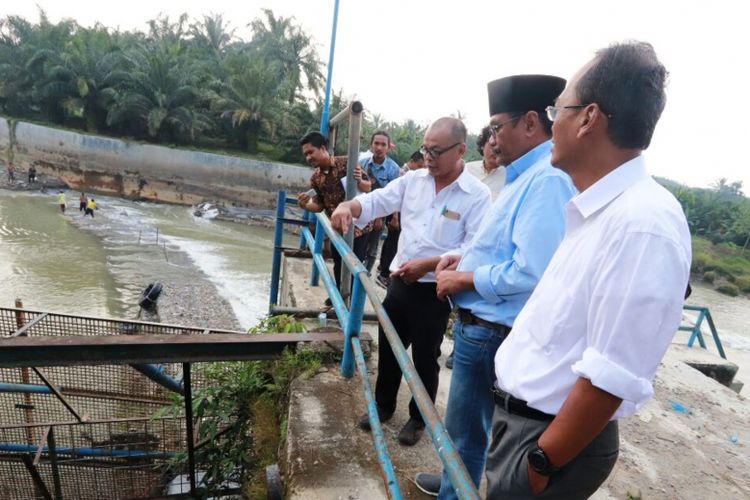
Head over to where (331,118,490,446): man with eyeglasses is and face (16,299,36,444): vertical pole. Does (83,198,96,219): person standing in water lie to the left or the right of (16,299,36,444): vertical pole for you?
right

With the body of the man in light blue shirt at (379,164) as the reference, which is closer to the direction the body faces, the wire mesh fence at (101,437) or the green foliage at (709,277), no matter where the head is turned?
the wire mesh fence

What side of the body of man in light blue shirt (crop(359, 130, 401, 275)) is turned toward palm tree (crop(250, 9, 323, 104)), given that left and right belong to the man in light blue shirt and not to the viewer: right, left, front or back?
back

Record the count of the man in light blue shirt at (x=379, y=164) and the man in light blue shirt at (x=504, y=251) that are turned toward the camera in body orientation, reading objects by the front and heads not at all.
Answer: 1

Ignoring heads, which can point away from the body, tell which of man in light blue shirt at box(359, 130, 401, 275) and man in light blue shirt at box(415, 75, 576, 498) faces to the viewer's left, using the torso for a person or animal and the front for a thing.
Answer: man in light blue shirt at box(415, 75, 576, 498)

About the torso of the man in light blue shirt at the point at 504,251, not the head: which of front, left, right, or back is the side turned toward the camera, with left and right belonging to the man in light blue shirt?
left

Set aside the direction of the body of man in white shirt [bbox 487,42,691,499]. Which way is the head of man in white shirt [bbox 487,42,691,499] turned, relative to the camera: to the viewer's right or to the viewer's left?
to the viewer's left

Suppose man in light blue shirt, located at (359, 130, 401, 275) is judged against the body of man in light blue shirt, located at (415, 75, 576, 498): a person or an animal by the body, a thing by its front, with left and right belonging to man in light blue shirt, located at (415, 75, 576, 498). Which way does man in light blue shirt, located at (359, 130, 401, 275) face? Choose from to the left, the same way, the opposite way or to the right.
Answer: to the left

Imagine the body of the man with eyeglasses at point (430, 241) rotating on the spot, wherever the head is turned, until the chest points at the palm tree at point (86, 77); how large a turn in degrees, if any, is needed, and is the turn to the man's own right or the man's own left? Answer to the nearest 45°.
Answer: approximately 90° to the man's own right

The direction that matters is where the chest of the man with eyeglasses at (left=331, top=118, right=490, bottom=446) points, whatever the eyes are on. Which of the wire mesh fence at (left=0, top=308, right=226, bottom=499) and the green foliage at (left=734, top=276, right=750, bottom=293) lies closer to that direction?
the wire mesh fence

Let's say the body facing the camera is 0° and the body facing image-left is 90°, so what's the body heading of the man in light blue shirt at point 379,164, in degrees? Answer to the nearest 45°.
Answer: approximately 0°

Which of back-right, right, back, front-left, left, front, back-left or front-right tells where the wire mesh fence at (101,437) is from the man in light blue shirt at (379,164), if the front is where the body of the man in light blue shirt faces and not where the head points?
front-right
